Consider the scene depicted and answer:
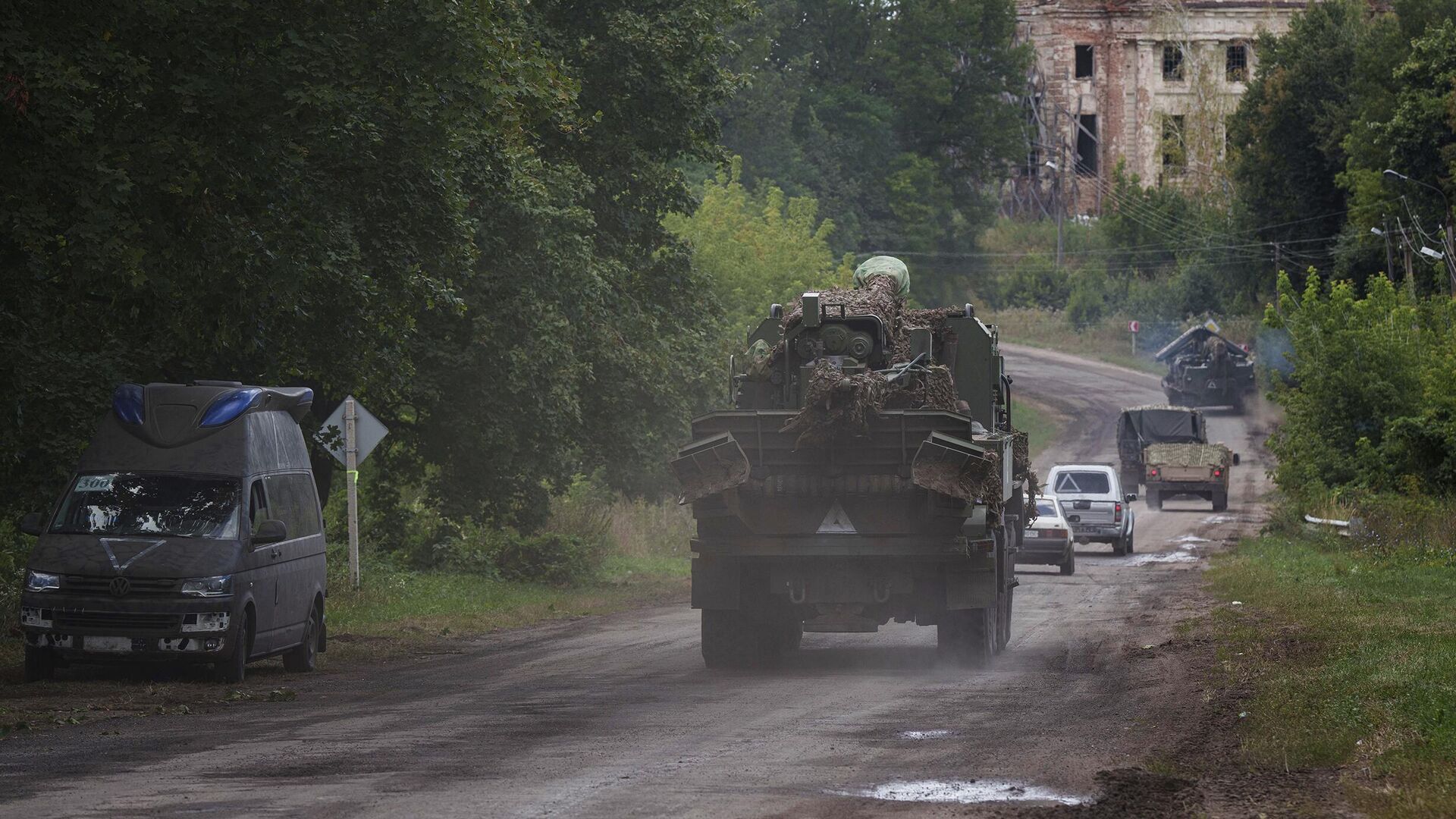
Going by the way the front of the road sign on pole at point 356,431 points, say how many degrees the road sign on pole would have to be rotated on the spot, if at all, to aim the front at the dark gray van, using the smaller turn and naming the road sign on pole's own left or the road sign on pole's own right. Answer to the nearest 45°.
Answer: approximately 180°

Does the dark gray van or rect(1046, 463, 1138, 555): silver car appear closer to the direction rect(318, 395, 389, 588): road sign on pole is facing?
the silver car

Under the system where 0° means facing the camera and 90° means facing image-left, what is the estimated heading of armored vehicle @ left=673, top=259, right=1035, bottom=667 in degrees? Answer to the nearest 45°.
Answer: approximately 180°

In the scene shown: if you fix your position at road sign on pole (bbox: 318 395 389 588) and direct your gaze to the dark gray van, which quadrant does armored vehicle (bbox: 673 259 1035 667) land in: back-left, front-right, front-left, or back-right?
front-left

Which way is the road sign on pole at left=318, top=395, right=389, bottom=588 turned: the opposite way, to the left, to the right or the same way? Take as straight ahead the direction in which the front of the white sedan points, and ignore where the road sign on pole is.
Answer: the same way

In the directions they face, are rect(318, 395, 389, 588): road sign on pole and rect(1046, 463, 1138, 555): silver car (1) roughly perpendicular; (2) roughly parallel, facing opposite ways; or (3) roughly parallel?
roughly parallel

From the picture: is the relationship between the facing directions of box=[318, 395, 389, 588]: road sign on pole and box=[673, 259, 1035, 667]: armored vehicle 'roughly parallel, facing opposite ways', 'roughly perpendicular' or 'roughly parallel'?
roughly parallel

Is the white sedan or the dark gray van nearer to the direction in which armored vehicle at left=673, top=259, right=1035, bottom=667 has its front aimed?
the white sedan

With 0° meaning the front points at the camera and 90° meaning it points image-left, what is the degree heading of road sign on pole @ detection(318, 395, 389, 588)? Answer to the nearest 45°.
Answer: approximately 180°

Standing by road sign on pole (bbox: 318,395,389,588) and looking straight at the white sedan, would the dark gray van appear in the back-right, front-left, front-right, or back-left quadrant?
back-right

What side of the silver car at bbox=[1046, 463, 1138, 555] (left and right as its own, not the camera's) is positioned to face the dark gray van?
back
